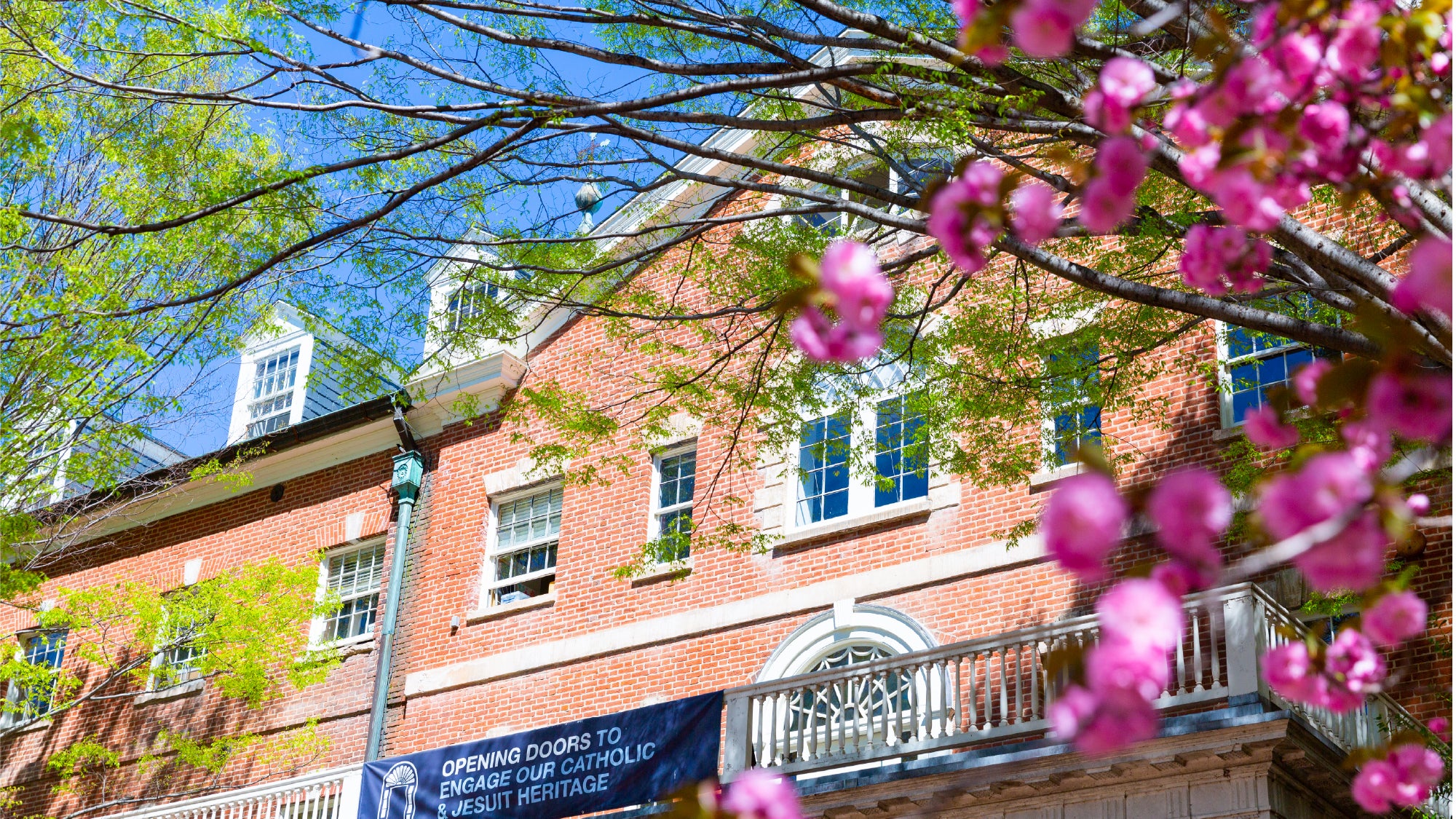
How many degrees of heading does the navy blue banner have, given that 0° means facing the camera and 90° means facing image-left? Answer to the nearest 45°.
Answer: approximately 45°

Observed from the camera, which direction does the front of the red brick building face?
facing the viewer and to the left of the viewer
